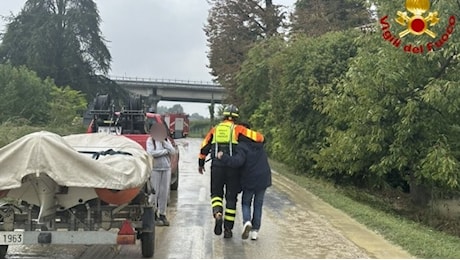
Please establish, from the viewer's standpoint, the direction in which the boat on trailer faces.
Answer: facing away from the viewer

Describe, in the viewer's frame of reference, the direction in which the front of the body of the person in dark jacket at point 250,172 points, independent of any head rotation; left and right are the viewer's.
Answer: facing away from the viewer

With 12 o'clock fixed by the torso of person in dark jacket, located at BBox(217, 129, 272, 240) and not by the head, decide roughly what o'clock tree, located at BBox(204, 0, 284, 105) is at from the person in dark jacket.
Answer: The tree is roughly at 12 o'clock from the person in dark jacket.

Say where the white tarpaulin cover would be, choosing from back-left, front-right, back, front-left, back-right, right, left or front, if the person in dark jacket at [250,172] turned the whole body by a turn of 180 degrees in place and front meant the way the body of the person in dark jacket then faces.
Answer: front-right

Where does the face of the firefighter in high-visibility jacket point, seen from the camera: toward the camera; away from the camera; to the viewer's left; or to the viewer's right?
away from the camera

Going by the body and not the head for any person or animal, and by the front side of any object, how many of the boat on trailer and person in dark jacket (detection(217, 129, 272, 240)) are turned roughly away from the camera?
2

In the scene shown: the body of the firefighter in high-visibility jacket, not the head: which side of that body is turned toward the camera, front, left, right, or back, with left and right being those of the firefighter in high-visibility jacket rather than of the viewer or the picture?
back

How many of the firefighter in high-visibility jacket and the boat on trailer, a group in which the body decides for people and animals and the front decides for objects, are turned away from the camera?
2

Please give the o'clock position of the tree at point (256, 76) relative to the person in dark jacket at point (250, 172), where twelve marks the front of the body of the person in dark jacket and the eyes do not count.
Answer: The tree is roughly at 12 o'clock from the person in dark jacket.

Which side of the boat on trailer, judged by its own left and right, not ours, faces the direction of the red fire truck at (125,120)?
front

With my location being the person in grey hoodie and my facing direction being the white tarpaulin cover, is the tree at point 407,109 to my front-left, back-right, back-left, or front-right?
back-left

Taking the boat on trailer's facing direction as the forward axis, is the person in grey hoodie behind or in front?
in front
